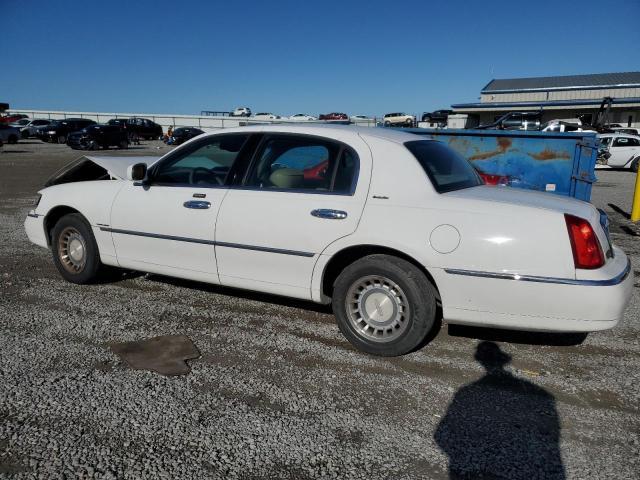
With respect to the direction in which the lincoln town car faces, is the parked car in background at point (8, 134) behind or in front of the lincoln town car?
in front

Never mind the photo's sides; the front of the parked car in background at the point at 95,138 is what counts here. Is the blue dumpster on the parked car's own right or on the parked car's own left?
on the parked car's own left

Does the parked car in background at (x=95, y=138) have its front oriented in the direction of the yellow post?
no

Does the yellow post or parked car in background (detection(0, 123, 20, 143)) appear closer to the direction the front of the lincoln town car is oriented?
the parked car in background

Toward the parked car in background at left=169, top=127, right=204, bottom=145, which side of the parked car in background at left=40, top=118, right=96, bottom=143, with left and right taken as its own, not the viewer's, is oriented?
left

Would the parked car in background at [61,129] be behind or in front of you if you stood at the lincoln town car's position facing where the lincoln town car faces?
in front

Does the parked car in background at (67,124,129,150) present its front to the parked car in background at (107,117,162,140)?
no

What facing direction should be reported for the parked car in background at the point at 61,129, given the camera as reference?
facing the viewer and to the left of the viewer

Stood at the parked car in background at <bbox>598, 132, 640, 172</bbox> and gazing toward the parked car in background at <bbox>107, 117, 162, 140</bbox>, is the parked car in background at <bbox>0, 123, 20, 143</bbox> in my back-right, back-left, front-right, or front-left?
front-left

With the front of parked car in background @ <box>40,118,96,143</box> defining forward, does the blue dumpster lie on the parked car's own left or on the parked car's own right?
on the parked car's own left

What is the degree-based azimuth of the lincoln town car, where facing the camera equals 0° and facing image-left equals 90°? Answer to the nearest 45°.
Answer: approximately 135°

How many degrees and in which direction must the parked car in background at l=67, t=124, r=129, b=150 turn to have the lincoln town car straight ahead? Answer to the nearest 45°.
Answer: approximately 45° to its left

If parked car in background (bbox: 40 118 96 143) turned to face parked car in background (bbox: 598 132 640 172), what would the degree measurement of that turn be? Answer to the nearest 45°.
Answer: approximately 90° to its left

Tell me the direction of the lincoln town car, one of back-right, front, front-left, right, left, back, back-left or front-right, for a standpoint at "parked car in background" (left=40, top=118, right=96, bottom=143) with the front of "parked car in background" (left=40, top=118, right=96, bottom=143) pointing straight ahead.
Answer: front-left

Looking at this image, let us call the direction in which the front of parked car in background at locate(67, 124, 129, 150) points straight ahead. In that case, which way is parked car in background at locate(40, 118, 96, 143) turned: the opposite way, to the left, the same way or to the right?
the same way
